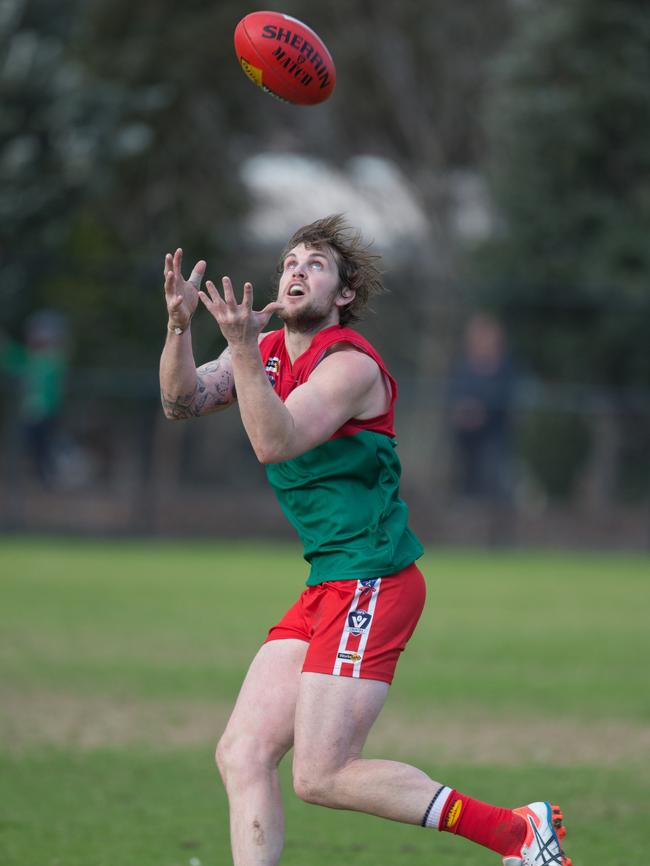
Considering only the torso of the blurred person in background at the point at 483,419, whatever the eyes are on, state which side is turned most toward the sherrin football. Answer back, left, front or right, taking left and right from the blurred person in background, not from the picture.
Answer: front

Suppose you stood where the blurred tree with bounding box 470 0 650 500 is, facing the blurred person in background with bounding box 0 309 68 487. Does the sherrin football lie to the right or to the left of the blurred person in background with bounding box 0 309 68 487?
left

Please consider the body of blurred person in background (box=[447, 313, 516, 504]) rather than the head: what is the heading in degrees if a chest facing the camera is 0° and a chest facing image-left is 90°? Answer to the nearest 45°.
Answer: approximately 0°

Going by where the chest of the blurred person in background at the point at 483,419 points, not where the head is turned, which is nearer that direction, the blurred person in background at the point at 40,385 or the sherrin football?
the sherrin football

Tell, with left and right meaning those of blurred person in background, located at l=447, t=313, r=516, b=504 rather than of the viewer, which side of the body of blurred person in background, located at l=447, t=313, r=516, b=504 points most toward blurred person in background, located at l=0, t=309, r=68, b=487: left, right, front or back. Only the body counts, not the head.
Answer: right
